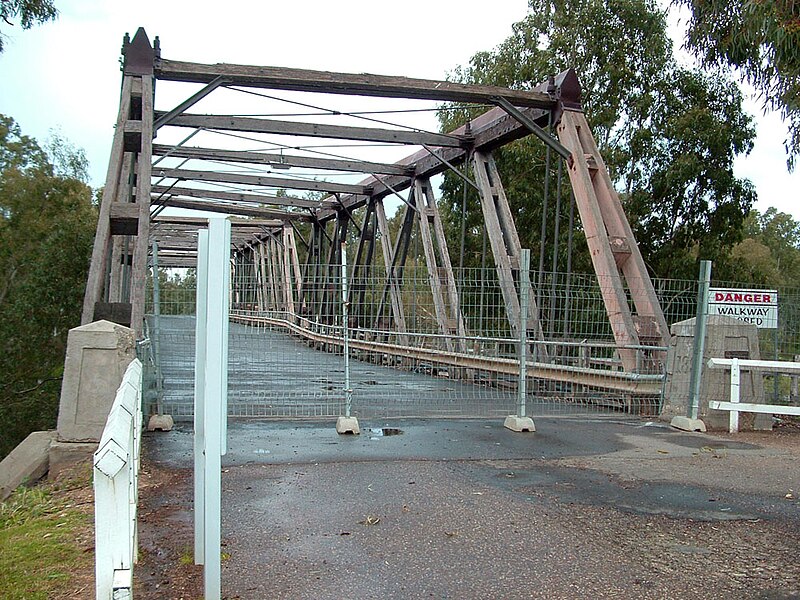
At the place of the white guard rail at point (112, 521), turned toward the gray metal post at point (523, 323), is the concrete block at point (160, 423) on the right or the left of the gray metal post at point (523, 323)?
left

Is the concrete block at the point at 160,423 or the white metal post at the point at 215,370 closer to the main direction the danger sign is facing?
the white metal post

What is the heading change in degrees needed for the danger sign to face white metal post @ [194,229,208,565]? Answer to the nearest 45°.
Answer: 0° — it already faces it

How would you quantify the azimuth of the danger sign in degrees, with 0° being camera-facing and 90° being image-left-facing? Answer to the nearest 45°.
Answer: approximately 0°
